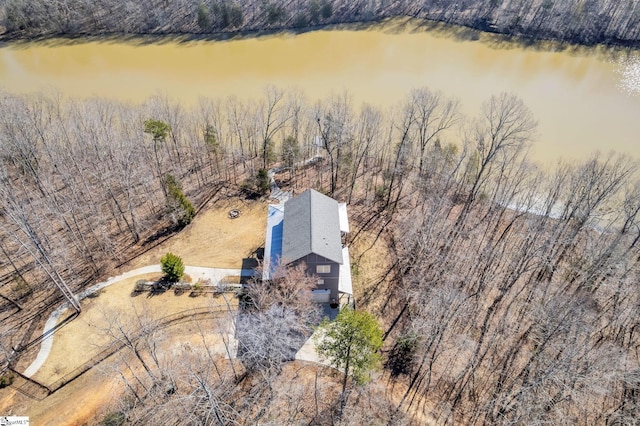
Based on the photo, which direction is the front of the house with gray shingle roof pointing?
toward the camera
